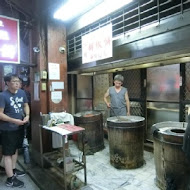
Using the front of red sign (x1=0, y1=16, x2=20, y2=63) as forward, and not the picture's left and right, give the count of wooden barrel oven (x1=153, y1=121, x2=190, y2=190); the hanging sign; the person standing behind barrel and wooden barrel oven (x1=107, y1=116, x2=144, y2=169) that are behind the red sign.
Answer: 0

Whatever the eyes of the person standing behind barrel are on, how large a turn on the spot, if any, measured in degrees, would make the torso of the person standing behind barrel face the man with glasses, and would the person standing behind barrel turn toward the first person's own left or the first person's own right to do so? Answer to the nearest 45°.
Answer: approximately 45° to the first person's own right

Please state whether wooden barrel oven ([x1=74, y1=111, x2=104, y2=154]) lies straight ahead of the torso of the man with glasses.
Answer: no

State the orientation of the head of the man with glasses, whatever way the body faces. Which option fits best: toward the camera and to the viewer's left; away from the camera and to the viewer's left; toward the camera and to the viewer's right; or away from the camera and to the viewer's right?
toward the camera and to the viewer's right

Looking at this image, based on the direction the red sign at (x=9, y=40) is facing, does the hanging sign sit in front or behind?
in front

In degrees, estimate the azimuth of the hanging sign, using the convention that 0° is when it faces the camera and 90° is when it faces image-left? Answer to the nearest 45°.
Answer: approximately 45°

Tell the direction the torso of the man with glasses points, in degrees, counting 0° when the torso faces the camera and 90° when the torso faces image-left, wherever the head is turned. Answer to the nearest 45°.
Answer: approximately 315°

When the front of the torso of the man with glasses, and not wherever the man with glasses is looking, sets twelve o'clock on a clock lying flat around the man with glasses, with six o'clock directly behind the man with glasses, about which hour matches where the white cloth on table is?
The white cloth on table is roughly at 10 o'clock from the man with glasses.

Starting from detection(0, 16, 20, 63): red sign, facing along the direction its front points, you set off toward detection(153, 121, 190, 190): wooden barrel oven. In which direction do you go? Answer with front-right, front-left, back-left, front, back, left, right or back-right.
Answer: front

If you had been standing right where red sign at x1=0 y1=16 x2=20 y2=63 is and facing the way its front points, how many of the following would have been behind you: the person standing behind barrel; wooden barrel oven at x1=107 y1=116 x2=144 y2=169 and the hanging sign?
0

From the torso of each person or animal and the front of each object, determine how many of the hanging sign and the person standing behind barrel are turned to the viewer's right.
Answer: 0

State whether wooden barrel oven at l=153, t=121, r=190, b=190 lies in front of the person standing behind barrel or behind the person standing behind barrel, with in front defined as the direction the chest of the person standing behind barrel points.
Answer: in front

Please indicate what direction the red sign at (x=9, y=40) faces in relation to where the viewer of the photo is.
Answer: facing the viewer and to the right of the viewer

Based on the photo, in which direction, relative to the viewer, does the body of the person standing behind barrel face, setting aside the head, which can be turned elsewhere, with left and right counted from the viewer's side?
facing the viewer
